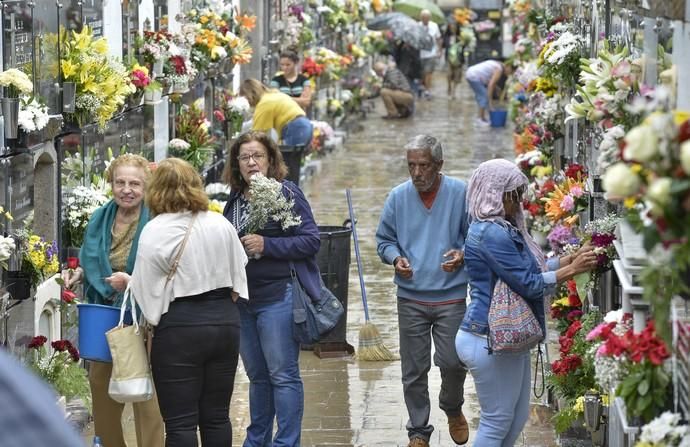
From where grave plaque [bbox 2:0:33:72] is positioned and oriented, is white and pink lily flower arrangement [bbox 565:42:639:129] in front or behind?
in front

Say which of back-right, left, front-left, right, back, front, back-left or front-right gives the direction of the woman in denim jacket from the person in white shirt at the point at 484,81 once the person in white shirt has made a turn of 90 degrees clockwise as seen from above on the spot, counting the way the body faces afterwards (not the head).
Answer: front

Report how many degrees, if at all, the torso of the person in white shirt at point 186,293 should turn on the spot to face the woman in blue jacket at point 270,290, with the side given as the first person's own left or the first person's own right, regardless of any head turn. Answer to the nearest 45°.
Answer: approximately 45° to the first person's own right

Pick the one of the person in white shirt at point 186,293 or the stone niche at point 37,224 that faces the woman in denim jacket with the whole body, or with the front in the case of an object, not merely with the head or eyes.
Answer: the stone niche

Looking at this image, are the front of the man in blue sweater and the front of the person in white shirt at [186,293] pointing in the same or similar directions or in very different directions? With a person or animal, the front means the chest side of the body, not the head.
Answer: very different directions

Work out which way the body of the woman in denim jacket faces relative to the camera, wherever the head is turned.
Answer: to the viewer's right

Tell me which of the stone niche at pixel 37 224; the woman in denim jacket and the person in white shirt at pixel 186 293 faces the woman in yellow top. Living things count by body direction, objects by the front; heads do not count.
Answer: the person in white shirt

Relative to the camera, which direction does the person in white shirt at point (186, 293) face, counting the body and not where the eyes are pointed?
away from the camera

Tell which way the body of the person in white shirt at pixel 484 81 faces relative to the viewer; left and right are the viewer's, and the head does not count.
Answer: facing to the right of the viewer

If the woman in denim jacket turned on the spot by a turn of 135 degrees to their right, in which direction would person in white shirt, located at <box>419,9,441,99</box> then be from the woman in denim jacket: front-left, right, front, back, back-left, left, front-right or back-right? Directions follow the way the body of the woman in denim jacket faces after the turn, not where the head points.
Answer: back-right

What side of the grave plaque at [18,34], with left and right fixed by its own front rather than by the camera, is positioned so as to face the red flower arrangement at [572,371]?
front
